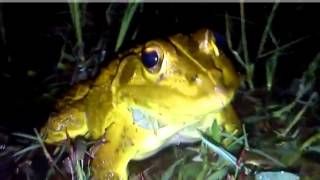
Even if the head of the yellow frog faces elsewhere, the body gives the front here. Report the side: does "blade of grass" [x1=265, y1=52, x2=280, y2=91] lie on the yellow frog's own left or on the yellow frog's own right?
on the yellow frog's own left

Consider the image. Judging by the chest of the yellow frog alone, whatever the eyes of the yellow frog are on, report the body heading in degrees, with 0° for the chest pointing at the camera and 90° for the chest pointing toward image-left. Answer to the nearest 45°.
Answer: approximately 315°

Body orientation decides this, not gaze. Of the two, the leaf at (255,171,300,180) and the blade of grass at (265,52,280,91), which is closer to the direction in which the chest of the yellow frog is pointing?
the leaf

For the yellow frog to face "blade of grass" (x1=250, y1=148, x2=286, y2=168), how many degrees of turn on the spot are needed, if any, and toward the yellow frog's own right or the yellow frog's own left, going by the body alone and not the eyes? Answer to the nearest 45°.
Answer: approximately 45° to the yellow frog's own left
